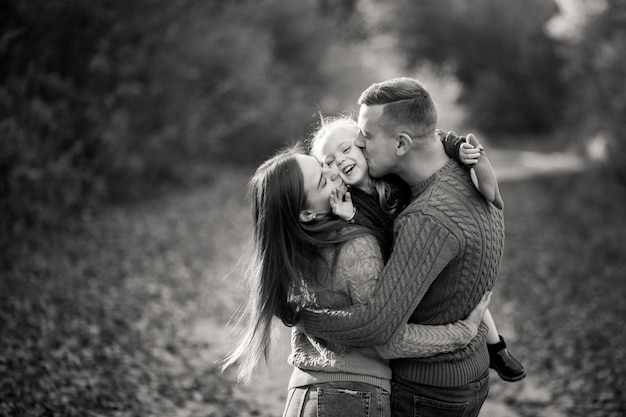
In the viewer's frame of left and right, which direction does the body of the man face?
facing away from the viewer and to the left of the viewer

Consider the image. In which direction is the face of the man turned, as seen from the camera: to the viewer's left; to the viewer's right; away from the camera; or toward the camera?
to the viewer's left

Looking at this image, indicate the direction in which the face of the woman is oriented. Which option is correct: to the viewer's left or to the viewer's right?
to the viewer's right
